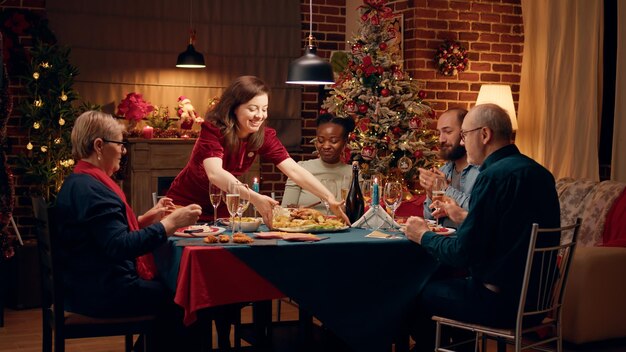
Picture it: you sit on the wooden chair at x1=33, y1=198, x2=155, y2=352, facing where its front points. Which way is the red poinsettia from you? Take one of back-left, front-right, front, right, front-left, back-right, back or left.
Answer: left

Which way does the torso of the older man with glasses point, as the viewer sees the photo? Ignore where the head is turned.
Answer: to the viewer's left

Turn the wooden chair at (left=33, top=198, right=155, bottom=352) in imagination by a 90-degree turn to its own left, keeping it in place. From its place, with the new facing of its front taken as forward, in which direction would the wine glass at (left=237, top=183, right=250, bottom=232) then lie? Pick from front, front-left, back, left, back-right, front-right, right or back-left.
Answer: right

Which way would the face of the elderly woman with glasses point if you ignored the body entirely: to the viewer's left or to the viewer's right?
to the viewer's right

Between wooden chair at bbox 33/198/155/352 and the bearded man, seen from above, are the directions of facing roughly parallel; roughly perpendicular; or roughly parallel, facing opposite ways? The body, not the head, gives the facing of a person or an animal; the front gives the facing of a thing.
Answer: roughly parallel, facing opposite ways

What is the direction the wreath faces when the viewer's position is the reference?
facing the viewer

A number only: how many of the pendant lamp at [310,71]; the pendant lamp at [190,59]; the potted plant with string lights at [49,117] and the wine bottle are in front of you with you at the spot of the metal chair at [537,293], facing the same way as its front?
4

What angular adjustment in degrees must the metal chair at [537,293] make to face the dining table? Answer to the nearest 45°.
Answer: approximately 45° to its left

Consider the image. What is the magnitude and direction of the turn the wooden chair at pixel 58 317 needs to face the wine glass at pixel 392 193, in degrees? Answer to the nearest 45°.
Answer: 0° — it already faces it

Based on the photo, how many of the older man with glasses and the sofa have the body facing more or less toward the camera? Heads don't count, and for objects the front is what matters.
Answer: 0

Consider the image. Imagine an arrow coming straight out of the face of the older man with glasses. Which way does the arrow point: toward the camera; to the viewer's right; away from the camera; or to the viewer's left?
to the viewer's left

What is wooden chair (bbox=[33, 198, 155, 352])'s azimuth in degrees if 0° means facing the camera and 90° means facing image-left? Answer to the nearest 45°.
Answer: approximately 270°

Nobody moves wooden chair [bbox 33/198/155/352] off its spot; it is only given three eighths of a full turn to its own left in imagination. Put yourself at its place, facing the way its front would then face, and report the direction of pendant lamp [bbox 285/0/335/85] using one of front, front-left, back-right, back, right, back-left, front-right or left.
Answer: right

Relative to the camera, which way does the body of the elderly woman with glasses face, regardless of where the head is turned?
to the viewer's right
